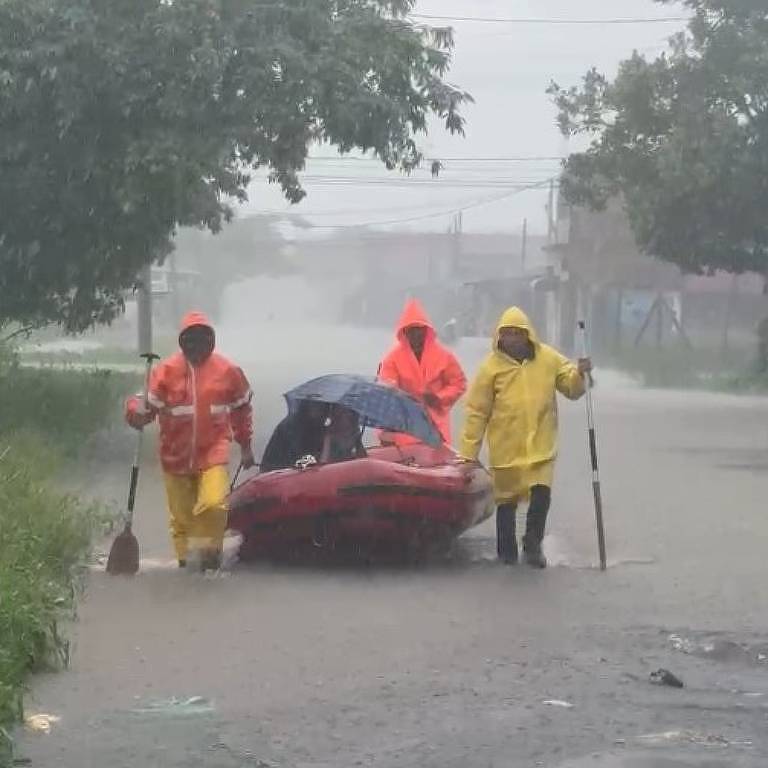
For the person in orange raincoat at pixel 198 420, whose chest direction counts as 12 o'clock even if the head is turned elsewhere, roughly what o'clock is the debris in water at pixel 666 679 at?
The debris in water is roughly at 11 o'clock from the person in orange raincoat.

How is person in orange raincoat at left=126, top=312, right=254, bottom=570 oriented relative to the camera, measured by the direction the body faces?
toward the camera

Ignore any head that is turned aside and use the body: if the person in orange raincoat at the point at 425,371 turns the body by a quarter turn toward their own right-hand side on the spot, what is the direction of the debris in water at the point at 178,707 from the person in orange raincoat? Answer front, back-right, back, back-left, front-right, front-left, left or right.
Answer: left

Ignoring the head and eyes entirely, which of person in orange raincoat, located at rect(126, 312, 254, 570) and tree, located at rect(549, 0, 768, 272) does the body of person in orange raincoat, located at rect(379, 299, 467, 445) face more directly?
the person in orange raincoat

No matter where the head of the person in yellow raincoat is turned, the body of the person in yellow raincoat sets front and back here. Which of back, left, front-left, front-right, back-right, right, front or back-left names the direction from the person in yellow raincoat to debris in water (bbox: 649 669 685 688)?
front

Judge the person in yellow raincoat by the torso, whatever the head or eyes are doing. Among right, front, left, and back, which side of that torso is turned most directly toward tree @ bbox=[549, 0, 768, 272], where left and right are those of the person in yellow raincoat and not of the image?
back

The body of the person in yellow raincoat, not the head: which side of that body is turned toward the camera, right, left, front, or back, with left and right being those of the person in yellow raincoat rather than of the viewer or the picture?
front

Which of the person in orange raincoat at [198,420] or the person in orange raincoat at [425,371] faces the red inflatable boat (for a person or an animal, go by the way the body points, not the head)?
the person in orange raincoat at [425,371]

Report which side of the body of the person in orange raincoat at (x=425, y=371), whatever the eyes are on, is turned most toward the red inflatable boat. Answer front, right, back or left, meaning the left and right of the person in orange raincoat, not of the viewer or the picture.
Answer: front

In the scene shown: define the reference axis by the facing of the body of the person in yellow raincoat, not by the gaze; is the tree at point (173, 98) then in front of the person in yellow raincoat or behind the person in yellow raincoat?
behind

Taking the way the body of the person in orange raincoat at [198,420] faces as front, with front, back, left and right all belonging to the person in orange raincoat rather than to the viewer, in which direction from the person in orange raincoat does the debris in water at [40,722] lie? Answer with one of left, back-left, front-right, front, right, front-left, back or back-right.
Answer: front

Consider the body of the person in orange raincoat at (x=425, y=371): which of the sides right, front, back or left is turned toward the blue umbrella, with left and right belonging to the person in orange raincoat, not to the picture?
front

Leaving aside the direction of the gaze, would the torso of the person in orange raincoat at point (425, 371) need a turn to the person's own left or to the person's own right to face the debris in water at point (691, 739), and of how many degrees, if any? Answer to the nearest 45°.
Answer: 0° — they already face it
